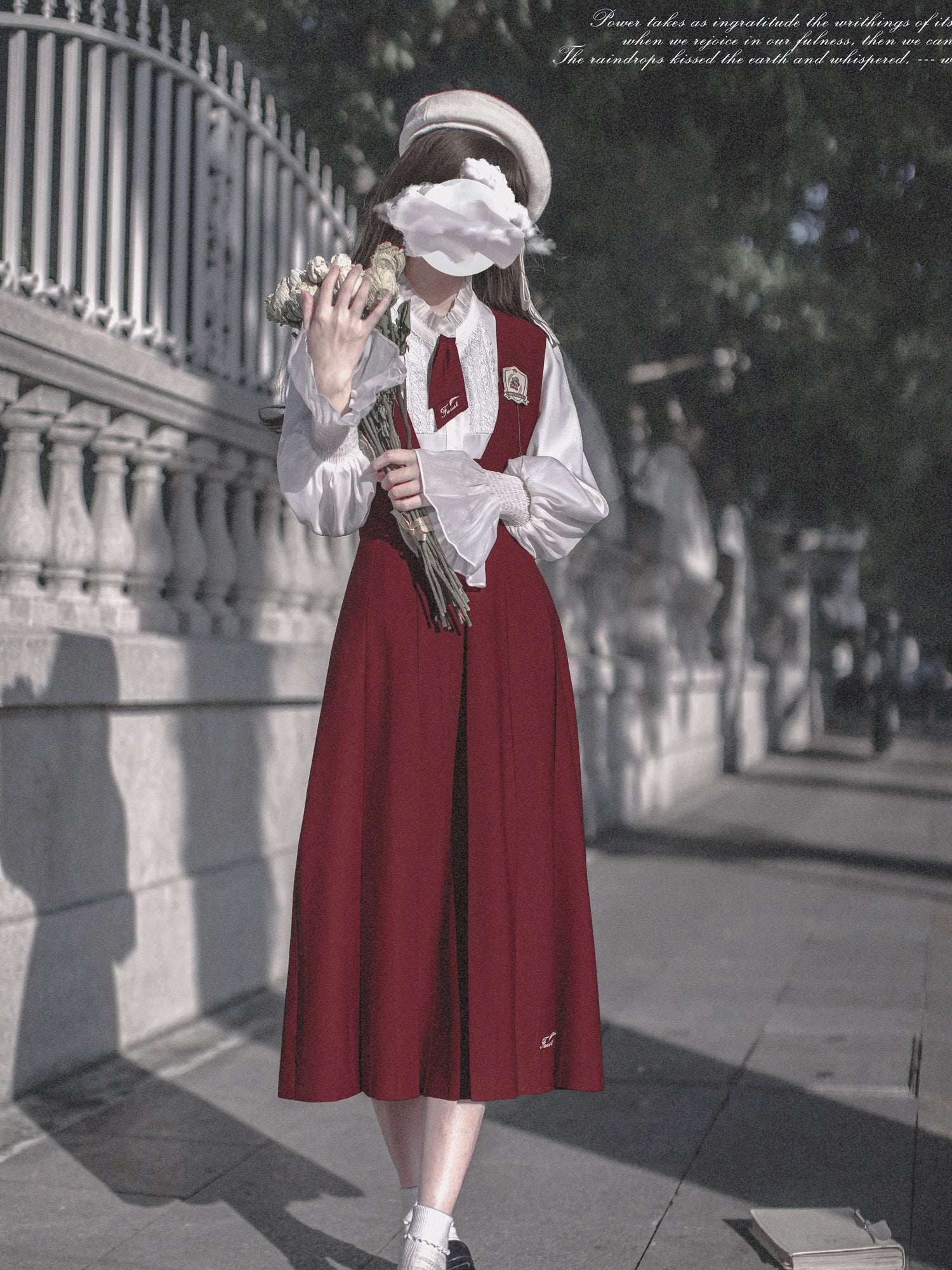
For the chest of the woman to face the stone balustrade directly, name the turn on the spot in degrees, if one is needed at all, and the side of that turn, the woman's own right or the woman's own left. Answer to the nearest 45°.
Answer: approximately 135° to the woman's own right

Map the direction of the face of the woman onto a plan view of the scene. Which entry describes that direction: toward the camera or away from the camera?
toward the camera

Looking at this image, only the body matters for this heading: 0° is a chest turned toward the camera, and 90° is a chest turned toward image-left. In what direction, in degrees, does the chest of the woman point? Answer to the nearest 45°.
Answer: approximately 0°

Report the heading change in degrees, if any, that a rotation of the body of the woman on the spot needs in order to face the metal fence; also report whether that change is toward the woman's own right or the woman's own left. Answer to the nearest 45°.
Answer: approximately 135° to the woman's own right
